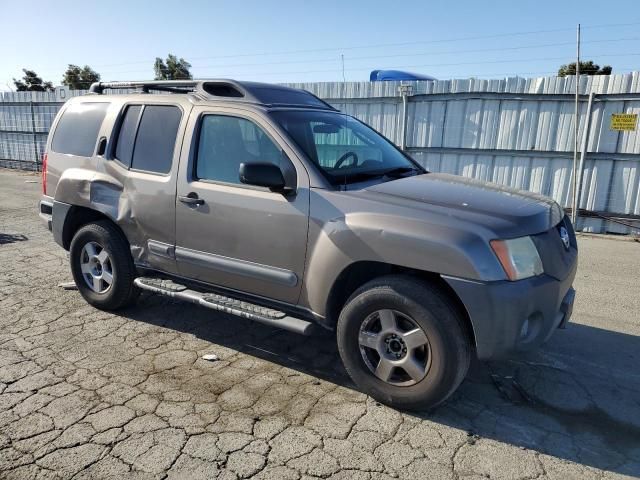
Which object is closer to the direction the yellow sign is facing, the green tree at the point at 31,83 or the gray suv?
the gray suv

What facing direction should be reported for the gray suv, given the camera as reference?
facing the viewer and to the right of the viewer

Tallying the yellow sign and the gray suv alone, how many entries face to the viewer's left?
0

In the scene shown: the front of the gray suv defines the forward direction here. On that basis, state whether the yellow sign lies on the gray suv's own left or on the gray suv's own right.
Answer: on the gray suv's own left

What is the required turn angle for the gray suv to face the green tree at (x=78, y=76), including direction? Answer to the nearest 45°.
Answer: approximately 180°

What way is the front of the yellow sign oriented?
toward the camera

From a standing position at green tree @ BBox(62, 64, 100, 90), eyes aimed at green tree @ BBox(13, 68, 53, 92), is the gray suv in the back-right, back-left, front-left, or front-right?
back-left

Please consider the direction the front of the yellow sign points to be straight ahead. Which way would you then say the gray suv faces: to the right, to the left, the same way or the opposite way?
to the left

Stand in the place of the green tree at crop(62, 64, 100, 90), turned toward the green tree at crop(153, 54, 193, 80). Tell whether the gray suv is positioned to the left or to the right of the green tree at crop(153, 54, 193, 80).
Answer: right
